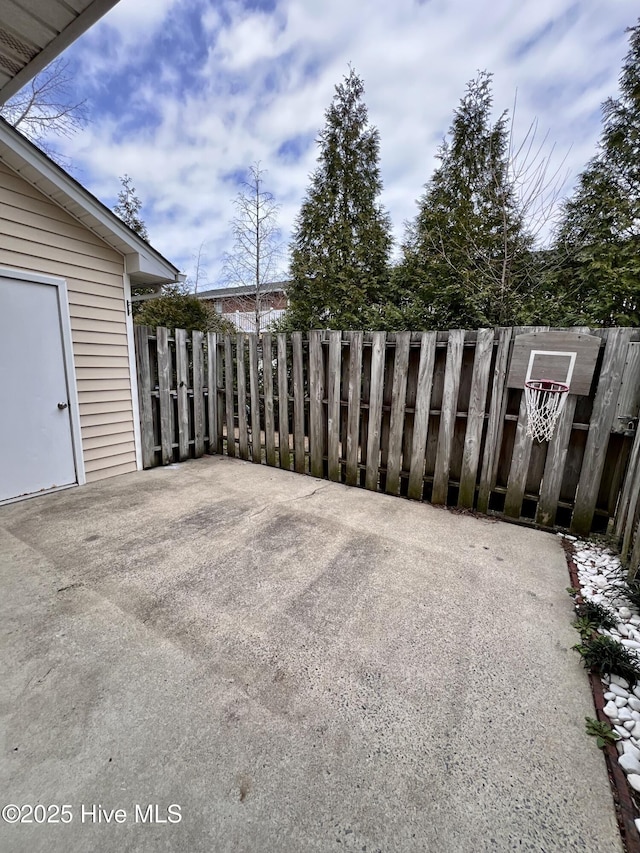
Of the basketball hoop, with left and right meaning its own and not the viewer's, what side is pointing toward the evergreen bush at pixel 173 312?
right

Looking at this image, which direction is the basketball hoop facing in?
toward the camera

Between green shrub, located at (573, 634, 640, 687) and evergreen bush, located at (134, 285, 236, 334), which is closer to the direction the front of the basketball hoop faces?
the green shrub

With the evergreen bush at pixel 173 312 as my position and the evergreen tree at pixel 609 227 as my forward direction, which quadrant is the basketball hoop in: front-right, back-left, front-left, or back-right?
front-right

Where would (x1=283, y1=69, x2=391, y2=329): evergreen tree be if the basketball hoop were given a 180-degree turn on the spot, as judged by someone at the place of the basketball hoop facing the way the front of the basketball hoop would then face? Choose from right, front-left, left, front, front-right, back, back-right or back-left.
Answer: front-left

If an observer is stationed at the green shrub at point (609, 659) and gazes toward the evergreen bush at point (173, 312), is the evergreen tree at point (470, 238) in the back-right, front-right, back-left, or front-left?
front-right

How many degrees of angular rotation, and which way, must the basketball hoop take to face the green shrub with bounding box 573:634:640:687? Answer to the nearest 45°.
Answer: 0° — it already faces it

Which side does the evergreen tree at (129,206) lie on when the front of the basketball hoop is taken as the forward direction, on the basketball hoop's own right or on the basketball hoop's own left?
on the basketball hoop's own right

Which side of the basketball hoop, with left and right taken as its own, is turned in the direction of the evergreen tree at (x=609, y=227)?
back

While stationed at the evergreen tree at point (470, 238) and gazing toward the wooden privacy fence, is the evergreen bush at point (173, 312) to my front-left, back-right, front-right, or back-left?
front-right

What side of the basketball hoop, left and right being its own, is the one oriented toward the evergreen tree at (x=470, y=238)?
back
